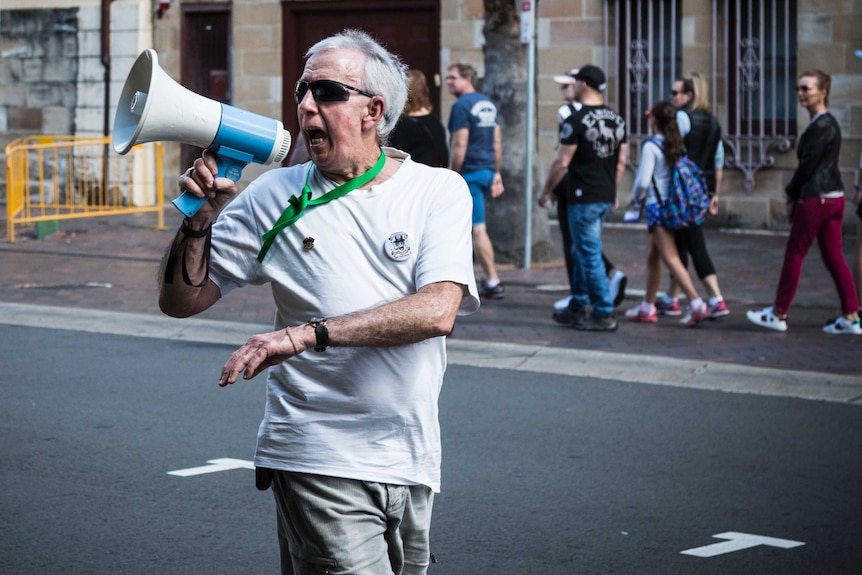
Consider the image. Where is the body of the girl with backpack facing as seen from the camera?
to the viewer's left

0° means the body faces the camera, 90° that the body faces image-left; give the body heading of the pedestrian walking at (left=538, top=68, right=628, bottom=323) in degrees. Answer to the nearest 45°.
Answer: approximately 90°

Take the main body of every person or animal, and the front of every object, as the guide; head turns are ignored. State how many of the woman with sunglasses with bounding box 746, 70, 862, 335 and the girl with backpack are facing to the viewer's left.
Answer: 2

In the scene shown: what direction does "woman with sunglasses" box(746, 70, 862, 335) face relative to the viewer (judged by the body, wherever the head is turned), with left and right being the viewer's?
facing to the left of the viewer

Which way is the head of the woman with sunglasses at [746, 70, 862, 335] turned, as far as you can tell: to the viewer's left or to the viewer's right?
to the viewer's left
